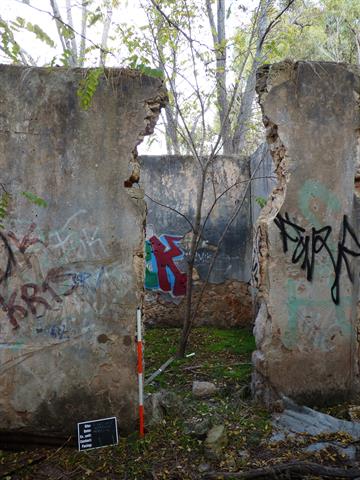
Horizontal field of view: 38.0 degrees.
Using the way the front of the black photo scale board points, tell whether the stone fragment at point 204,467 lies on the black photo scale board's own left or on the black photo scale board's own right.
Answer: on the black photo scale board's own left

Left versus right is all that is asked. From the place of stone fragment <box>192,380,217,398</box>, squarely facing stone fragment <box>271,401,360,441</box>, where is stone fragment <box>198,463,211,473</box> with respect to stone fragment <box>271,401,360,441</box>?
right

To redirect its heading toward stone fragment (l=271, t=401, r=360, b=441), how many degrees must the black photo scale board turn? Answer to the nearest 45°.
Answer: approximately 90° to its left

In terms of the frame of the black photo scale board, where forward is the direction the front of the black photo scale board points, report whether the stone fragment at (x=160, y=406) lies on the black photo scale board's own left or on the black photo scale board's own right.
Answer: on the black photo scale board's own left

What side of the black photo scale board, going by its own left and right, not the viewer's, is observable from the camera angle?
front

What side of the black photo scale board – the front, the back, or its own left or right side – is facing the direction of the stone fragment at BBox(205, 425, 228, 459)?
left

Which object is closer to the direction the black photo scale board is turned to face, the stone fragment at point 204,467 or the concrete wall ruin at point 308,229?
the stone fragment

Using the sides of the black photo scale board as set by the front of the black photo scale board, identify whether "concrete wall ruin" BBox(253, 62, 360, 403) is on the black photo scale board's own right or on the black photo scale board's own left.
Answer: on the black photo scale board's own left

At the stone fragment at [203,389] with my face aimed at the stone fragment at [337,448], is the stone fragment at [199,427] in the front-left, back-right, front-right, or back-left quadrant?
front-right
